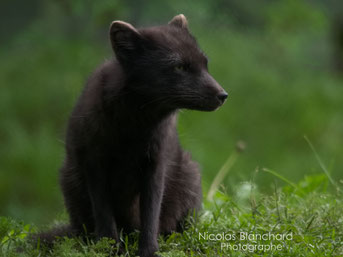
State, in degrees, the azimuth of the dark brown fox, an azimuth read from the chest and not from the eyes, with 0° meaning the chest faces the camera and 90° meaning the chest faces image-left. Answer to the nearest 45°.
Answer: approximately 0°
